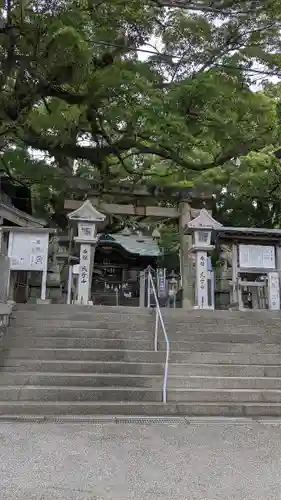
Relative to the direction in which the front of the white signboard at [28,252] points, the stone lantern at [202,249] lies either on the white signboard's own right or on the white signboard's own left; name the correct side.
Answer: on the white signboard's own left

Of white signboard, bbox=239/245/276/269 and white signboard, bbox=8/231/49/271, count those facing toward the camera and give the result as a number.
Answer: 2

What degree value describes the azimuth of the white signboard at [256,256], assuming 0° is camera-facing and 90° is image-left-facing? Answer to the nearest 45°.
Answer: approximately 0°

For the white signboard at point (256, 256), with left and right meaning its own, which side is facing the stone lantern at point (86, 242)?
right

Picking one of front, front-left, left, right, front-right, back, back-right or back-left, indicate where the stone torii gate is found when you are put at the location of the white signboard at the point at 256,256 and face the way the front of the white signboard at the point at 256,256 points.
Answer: back-right

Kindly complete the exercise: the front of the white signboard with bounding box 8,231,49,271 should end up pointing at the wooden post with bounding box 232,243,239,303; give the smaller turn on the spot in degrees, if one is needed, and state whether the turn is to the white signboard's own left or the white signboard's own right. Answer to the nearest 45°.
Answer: approximately 90° to the white signboard's own left

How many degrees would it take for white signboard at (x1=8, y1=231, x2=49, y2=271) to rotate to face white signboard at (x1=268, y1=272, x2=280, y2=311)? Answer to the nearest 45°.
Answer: approximately 90° to its left

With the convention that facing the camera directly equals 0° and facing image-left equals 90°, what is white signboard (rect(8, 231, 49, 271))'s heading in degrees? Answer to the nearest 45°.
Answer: approximately 0°
